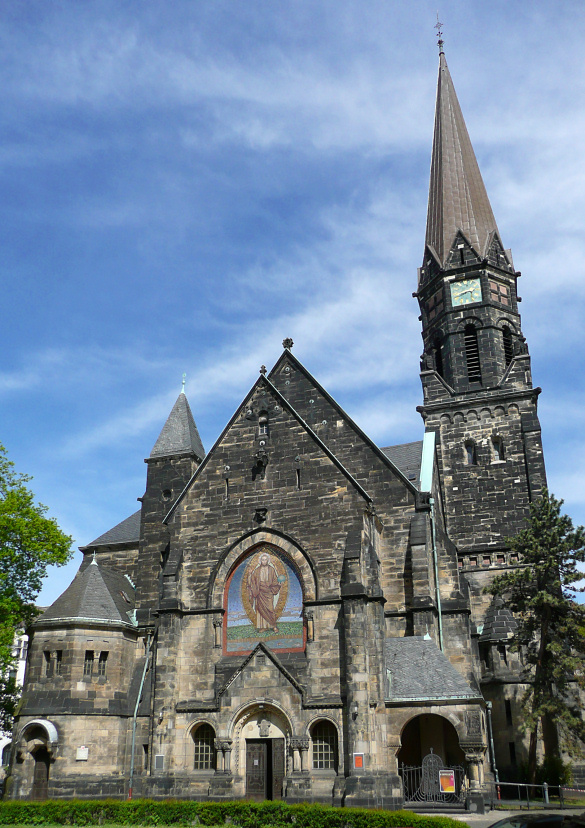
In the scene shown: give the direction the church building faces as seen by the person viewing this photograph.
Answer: facing the viewer

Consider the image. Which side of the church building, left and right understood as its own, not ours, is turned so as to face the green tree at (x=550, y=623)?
left

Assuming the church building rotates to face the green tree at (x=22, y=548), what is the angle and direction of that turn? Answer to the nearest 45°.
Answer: approximately 135° to its right
